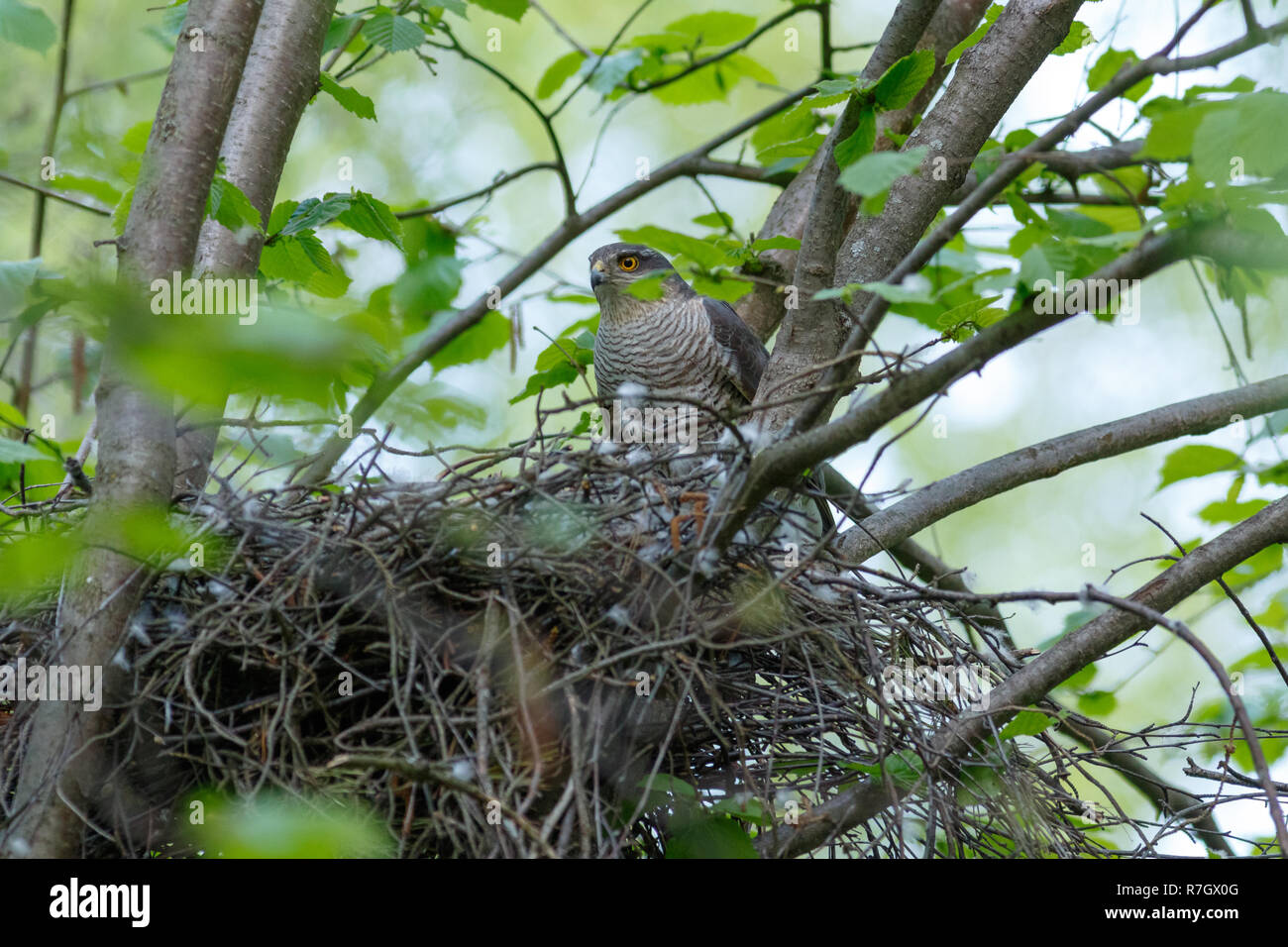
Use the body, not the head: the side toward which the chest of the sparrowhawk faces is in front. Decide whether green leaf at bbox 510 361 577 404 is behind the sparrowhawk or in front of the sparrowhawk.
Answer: in front

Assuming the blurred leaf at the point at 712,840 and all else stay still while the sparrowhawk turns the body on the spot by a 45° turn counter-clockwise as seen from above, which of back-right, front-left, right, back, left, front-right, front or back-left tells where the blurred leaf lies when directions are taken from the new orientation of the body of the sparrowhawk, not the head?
front

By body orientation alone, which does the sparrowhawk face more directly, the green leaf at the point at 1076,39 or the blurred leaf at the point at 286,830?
the blurred leaf

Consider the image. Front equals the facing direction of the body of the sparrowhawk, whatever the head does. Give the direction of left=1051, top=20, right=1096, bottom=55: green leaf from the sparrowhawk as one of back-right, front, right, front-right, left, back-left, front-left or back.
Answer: left

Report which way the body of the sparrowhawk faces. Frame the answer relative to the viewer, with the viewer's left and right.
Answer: facing the viewer and to the left of the viewer

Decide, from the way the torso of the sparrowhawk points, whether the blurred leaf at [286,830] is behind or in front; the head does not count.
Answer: in front
